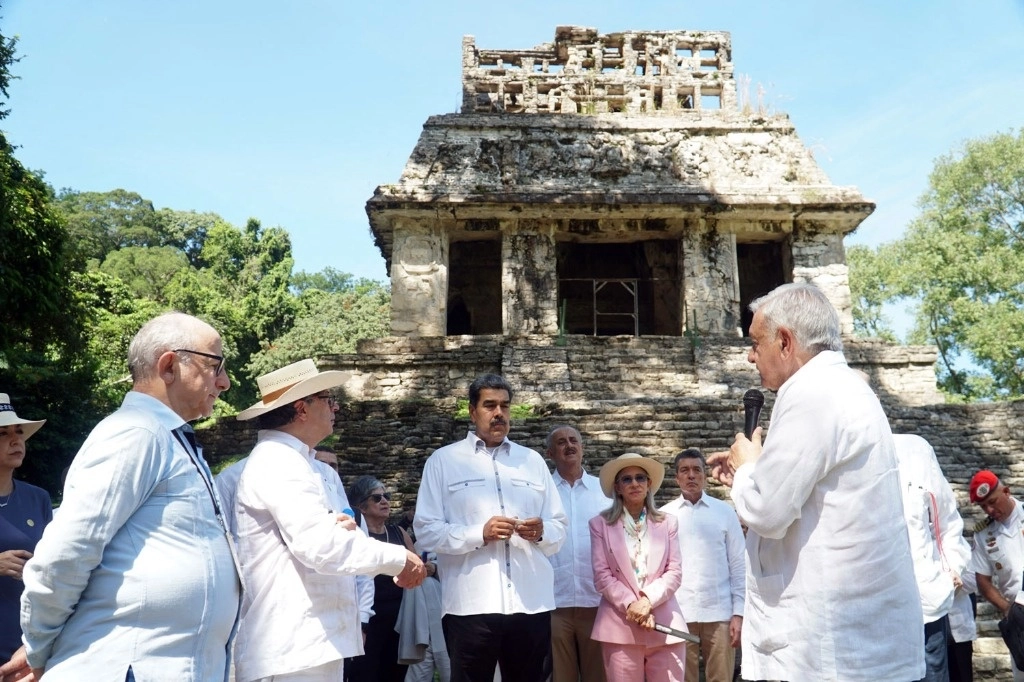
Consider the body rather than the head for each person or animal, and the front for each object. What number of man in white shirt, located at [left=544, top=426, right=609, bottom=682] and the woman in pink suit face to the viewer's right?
0

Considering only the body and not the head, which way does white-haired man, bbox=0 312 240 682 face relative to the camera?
to the viewer's right

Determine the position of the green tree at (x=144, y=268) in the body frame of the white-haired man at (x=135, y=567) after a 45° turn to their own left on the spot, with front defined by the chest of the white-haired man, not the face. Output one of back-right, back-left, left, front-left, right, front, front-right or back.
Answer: front-left

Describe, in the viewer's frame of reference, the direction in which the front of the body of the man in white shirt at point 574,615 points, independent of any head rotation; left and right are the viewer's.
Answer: facing the viewer

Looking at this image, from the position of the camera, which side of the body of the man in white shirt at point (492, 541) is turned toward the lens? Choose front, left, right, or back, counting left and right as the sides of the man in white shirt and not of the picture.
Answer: front

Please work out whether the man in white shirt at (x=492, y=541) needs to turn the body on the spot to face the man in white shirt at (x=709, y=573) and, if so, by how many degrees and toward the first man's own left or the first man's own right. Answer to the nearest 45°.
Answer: approximately 135° to the first man's own left

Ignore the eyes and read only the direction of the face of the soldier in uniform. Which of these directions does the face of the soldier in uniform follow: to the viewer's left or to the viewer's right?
to the viewer's left

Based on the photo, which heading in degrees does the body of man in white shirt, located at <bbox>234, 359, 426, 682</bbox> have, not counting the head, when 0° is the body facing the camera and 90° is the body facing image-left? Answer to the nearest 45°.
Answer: approximately 270°

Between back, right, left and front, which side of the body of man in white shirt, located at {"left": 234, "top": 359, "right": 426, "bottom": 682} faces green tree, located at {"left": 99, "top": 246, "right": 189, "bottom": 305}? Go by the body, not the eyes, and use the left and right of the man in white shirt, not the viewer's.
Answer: left

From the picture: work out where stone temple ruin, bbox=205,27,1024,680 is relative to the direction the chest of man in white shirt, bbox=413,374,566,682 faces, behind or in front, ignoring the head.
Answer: behind
